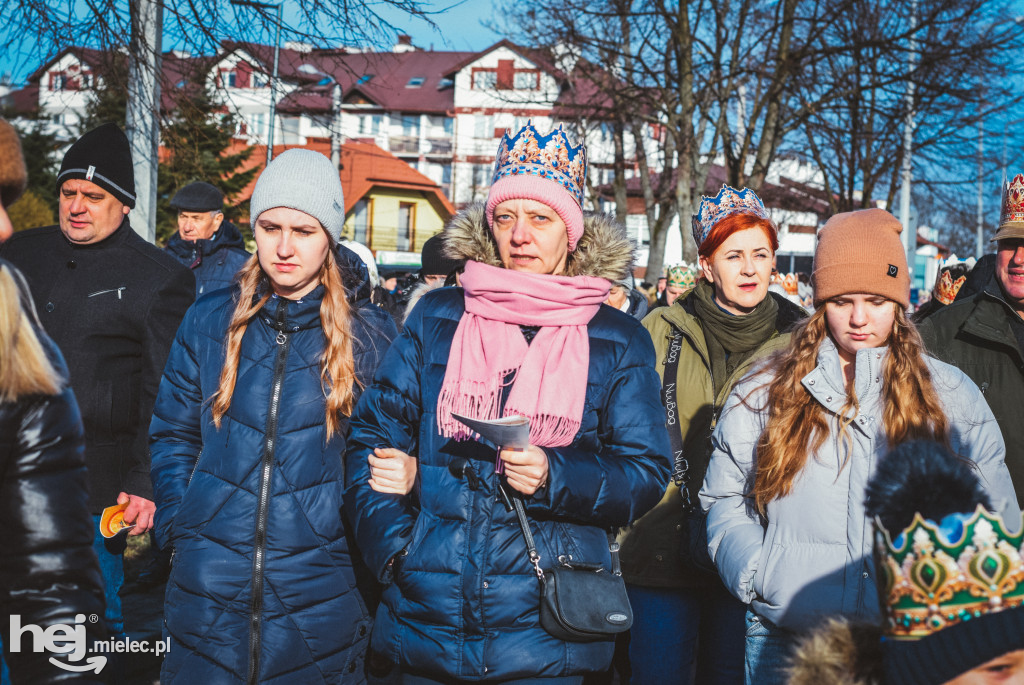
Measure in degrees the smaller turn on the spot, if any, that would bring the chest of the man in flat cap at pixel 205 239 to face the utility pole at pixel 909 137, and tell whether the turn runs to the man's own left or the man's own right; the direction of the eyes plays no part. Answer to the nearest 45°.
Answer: approximately 180°

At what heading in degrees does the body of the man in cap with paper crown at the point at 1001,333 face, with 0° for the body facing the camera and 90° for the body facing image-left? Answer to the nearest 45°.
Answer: approximately 0°

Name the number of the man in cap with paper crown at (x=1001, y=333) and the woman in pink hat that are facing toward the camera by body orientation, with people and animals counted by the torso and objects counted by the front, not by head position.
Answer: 2

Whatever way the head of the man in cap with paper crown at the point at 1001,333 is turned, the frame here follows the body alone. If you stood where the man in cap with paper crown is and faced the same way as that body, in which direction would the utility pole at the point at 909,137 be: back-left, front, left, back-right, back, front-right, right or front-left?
back

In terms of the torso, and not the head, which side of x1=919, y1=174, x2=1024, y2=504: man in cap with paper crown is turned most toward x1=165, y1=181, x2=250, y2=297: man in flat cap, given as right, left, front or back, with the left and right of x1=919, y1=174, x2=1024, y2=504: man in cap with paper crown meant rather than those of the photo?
right

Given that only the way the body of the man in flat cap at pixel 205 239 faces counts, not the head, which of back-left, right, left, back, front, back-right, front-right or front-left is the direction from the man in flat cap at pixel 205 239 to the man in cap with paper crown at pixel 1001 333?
left

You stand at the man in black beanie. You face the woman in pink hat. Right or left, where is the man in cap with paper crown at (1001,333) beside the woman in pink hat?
left
